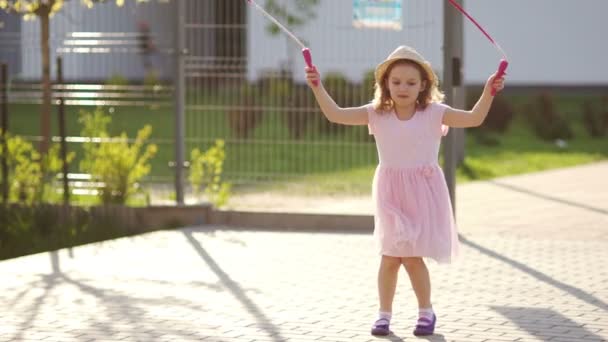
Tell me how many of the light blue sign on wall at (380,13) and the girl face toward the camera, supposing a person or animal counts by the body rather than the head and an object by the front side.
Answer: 2

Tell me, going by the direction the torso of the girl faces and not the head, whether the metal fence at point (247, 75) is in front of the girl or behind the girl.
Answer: behind

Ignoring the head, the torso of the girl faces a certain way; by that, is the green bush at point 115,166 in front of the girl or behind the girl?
behind

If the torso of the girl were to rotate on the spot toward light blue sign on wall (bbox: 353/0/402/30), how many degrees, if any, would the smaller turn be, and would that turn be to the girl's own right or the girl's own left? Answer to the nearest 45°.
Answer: approximately 180°

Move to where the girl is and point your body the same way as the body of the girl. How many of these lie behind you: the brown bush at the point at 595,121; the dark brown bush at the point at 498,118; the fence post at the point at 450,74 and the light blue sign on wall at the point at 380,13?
4

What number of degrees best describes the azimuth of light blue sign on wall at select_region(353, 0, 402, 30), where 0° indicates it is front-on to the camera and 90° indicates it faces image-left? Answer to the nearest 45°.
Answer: approximately 0°

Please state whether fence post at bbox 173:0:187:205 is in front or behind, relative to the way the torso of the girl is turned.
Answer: behind

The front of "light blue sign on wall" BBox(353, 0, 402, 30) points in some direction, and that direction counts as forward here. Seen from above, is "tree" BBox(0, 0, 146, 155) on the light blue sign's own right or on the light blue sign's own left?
on the light blue sign's own right
